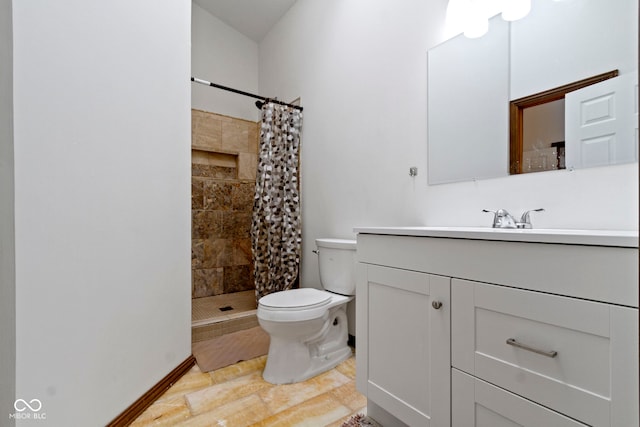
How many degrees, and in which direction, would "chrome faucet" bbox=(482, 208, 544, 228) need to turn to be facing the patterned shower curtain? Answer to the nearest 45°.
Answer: approximately 45° to its right

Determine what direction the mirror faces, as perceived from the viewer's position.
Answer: facing the viewer and to the left of the viewer

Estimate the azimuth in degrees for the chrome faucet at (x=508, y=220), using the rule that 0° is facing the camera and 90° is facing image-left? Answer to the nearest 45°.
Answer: approximately 45°

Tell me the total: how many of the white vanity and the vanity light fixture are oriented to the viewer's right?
0

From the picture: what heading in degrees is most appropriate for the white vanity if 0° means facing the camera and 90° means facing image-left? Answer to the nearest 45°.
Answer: approximately 45°
